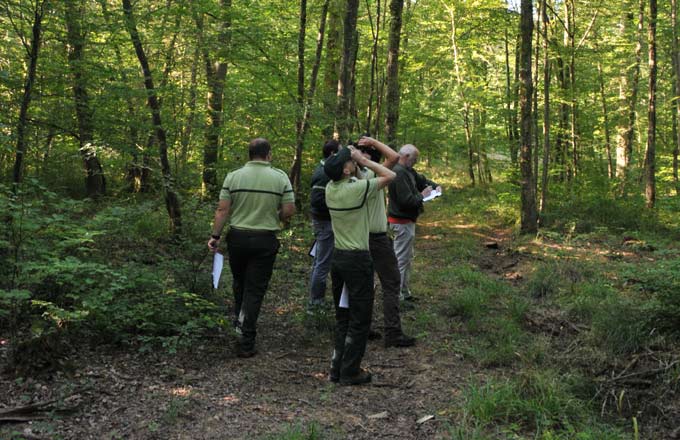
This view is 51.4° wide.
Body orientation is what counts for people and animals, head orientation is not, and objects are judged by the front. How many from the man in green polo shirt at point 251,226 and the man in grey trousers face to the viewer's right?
1

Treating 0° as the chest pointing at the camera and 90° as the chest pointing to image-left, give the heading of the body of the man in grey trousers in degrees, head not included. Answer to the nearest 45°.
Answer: approximately 270°

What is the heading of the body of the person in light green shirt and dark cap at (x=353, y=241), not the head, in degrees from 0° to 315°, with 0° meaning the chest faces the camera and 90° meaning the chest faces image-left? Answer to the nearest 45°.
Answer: approximately 225°

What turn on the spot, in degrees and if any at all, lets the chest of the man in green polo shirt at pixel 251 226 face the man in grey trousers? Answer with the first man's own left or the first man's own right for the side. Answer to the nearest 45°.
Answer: approximately 45° to the first man's own right

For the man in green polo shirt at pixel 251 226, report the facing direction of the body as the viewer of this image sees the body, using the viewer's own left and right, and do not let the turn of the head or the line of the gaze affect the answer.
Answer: facing away from the viewer

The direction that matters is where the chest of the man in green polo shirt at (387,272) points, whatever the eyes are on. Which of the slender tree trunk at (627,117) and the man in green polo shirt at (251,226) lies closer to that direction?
the slender tree trunk

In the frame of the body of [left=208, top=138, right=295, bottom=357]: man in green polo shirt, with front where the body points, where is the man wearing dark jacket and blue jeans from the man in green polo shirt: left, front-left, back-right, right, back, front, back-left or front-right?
front-right

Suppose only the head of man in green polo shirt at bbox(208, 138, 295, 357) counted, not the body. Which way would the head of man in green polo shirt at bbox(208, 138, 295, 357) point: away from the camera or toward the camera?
away from the camera

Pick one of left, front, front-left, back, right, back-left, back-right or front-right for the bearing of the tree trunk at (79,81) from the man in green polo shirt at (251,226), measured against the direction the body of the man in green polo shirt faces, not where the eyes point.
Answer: front-left

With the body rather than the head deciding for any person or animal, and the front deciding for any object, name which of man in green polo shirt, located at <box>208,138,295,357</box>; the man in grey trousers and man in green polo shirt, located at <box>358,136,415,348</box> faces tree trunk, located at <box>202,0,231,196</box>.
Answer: man in green polo shirt, located at <box>208,138,295,357</box>
